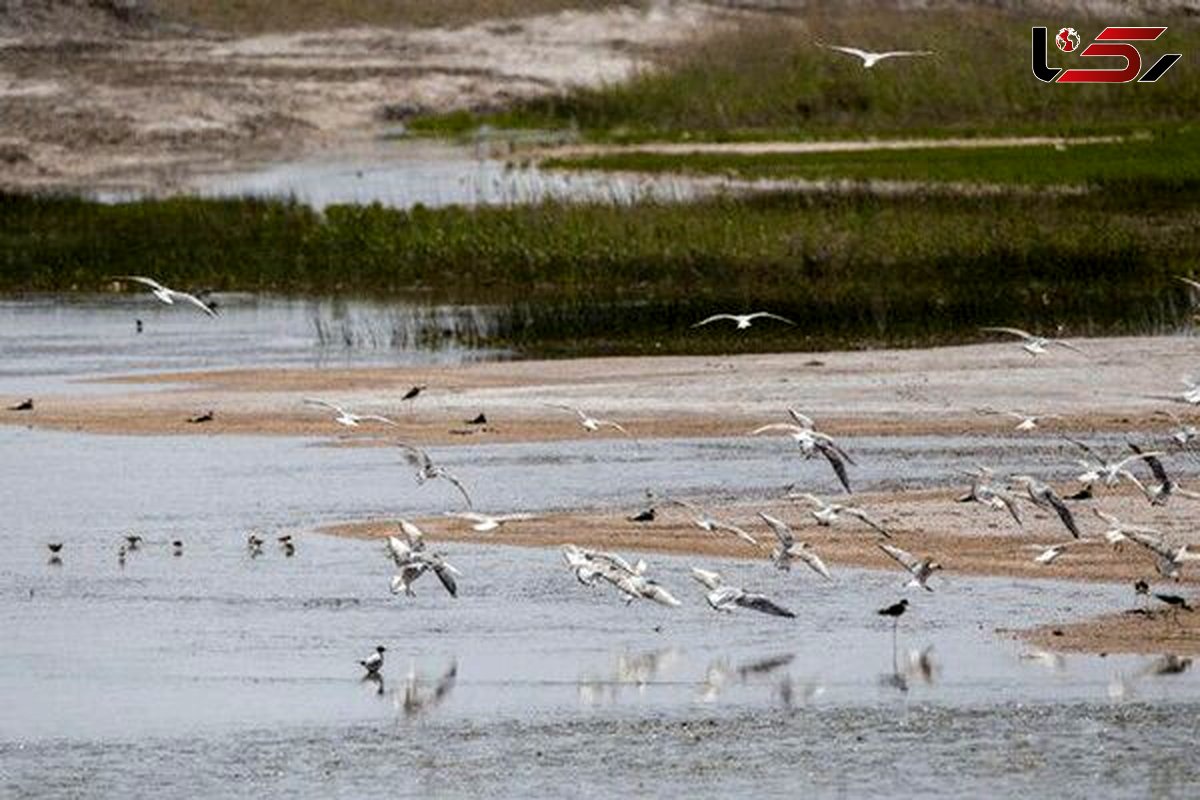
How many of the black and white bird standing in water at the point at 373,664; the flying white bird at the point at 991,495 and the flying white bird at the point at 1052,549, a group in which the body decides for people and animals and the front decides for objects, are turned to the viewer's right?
1

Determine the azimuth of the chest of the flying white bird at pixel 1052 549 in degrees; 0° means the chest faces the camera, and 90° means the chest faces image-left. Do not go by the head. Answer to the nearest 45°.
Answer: approximately 45°

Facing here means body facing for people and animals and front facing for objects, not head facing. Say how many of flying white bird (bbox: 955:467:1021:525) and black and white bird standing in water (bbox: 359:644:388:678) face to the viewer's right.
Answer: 1
